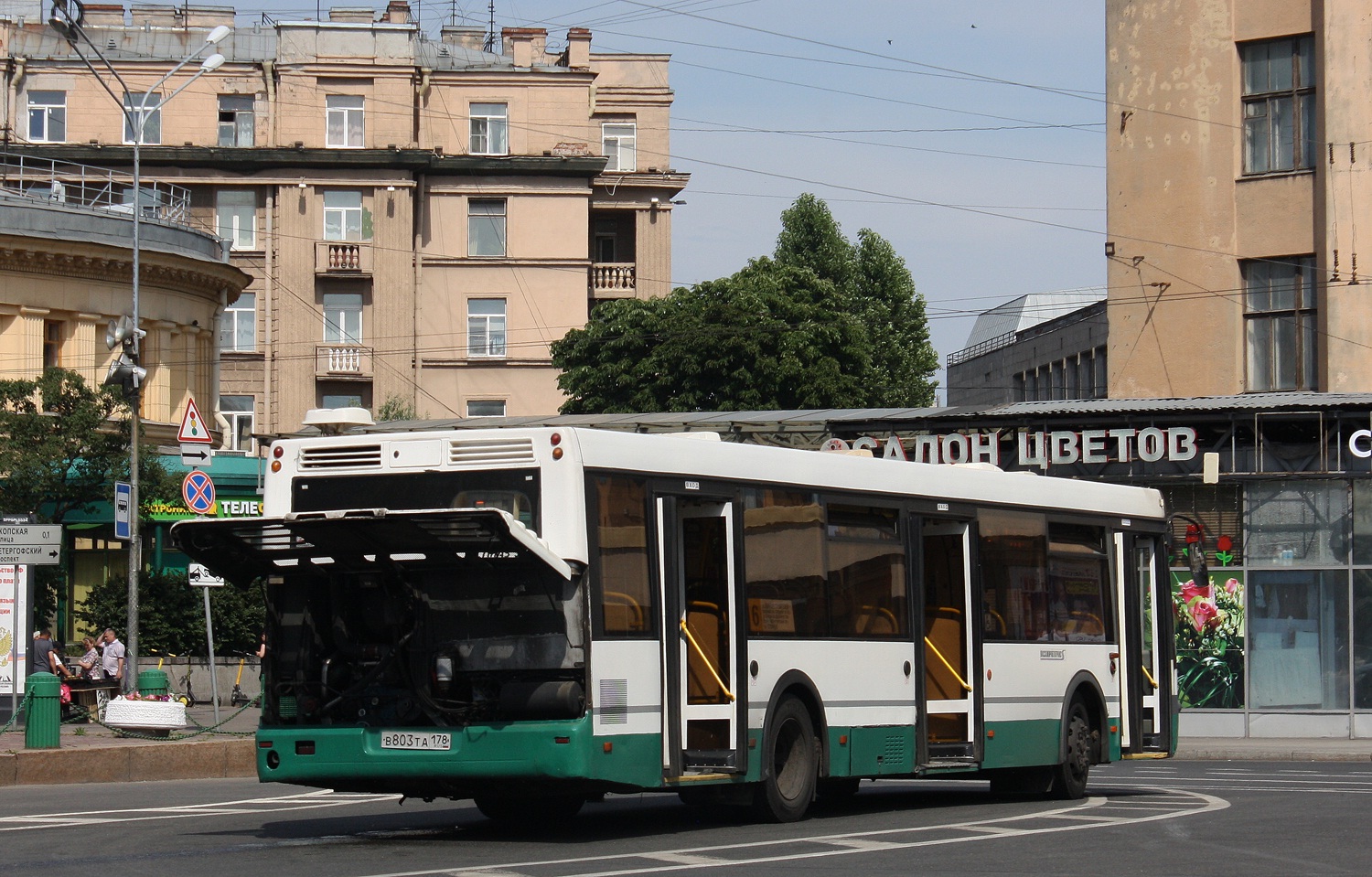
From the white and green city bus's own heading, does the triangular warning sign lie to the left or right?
on its left

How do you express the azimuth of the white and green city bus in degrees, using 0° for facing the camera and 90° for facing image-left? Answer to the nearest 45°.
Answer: approximately 225°

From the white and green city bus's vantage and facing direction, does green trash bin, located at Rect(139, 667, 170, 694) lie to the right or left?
on its left

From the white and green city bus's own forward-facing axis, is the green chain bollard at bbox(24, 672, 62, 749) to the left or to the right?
on its left

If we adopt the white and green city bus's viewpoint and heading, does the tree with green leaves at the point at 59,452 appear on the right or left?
on its left

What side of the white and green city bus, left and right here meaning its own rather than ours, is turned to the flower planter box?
left
